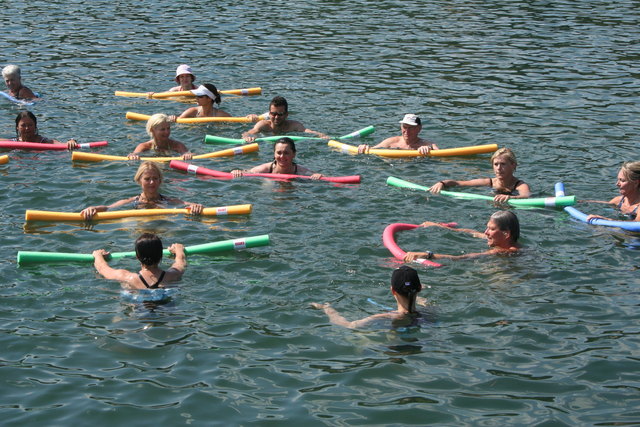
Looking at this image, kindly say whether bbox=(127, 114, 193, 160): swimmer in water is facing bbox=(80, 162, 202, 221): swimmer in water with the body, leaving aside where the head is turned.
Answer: yes

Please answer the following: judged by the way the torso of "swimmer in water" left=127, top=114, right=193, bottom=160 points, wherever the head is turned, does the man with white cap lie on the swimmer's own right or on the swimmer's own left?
on the swimmer's own left

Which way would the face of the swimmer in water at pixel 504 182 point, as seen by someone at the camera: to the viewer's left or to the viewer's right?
to the viewer's left

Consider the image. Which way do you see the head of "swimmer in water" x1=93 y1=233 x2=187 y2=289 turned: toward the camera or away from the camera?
away from the camera

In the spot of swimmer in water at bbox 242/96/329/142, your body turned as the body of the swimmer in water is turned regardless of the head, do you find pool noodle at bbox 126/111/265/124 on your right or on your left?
on your right

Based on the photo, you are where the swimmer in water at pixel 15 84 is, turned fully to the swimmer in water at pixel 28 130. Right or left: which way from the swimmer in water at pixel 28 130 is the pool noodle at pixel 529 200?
left

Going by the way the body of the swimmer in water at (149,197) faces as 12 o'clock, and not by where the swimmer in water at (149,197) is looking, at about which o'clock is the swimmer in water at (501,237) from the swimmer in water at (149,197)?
the swimmer in water at (501,237) is roughly at 10 o'clock from the swimmer in water at (149,197).

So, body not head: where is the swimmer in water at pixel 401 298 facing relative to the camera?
away from the camera

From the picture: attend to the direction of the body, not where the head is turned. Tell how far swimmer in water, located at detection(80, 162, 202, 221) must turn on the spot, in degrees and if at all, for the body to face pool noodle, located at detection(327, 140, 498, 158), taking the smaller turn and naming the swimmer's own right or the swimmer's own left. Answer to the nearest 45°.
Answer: approximately 90° to the swimmer's own left

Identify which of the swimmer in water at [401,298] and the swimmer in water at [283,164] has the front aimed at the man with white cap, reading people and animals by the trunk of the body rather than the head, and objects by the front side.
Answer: the swimmer in water at [401,298]

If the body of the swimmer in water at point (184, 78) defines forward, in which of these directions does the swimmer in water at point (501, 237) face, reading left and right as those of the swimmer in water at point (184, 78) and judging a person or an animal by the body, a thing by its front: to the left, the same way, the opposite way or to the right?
to the right

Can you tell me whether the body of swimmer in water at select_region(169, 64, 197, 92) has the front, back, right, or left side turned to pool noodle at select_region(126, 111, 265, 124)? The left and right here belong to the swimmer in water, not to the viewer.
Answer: front

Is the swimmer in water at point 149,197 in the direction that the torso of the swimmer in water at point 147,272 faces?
yes

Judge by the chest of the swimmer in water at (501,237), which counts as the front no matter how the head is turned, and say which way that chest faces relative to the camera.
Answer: to the viewer's left
